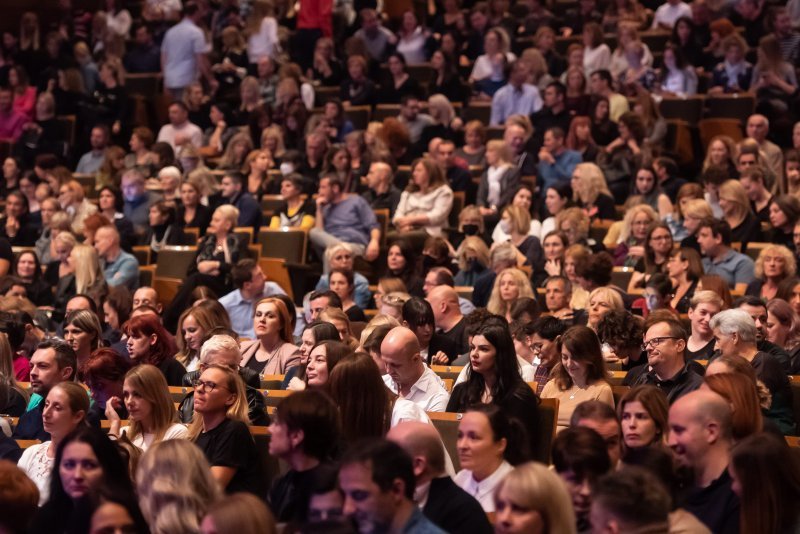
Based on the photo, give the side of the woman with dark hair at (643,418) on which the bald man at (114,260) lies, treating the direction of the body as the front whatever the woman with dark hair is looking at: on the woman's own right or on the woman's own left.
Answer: on the woman's own right

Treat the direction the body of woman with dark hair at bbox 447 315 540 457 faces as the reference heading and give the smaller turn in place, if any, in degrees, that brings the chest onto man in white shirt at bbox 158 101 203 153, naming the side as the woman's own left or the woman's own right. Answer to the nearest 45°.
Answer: approximately 90° to the woman's own right

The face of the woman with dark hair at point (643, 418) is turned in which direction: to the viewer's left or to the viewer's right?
to the viewer's left

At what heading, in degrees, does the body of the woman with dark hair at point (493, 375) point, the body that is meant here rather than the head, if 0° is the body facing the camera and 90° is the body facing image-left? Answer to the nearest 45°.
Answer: approximately 45°
